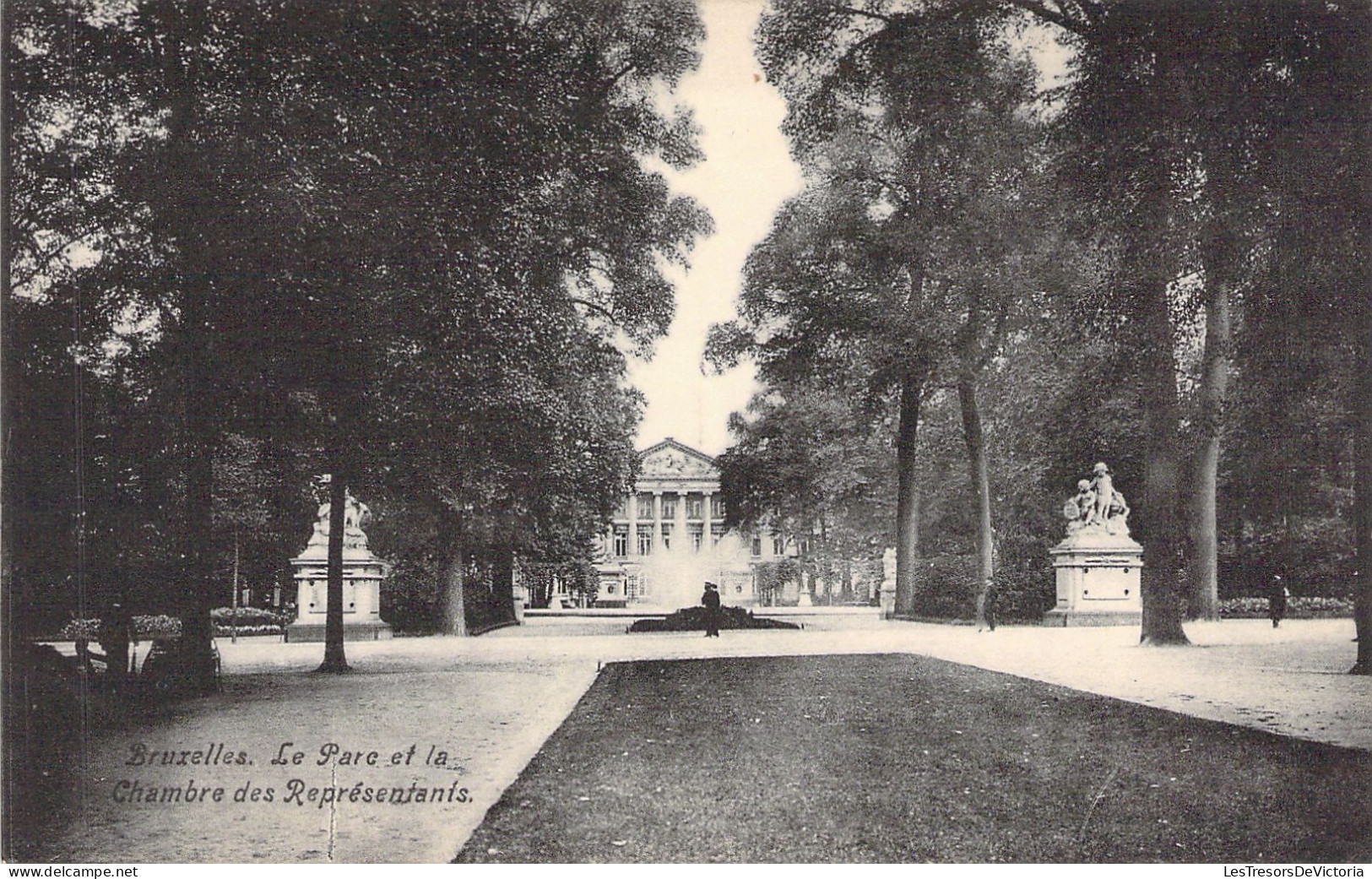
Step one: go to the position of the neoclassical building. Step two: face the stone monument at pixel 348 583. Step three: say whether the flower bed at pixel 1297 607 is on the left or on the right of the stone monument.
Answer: left

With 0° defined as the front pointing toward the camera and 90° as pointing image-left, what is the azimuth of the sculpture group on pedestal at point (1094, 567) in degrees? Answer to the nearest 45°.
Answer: approximately 0°

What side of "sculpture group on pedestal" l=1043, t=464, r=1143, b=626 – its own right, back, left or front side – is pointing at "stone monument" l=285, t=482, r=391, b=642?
right

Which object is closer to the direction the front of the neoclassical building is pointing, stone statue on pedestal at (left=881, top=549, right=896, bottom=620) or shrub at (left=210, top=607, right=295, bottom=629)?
the shrub

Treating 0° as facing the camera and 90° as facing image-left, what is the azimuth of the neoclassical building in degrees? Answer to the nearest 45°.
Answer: approximately 0°

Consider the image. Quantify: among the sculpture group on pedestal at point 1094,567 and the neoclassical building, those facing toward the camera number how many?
2

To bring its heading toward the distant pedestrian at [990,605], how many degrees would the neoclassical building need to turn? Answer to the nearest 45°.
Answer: approximately 45° to its left
